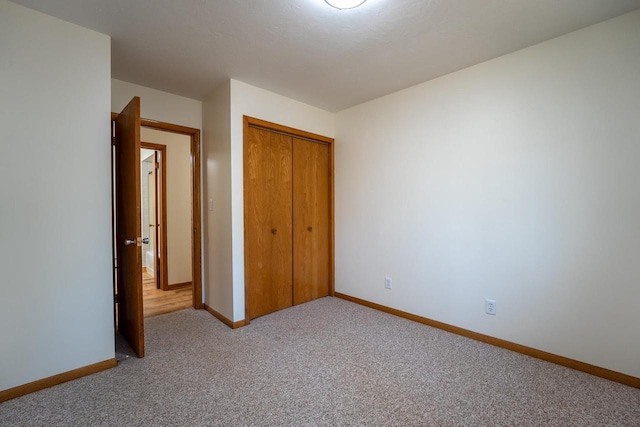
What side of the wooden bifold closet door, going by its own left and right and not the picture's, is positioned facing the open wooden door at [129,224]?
right

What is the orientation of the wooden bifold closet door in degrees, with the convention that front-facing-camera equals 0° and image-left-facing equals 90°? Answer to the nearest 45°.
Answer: approximately 315°
